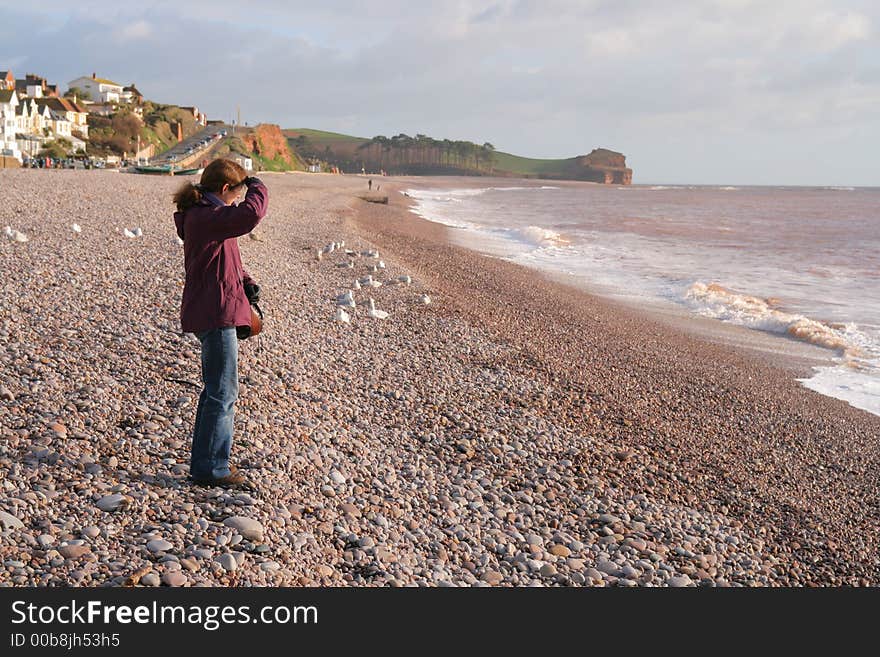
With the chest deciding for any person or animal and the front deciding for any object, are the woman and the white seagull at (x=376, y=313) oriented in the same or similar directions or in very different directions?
very different directions
